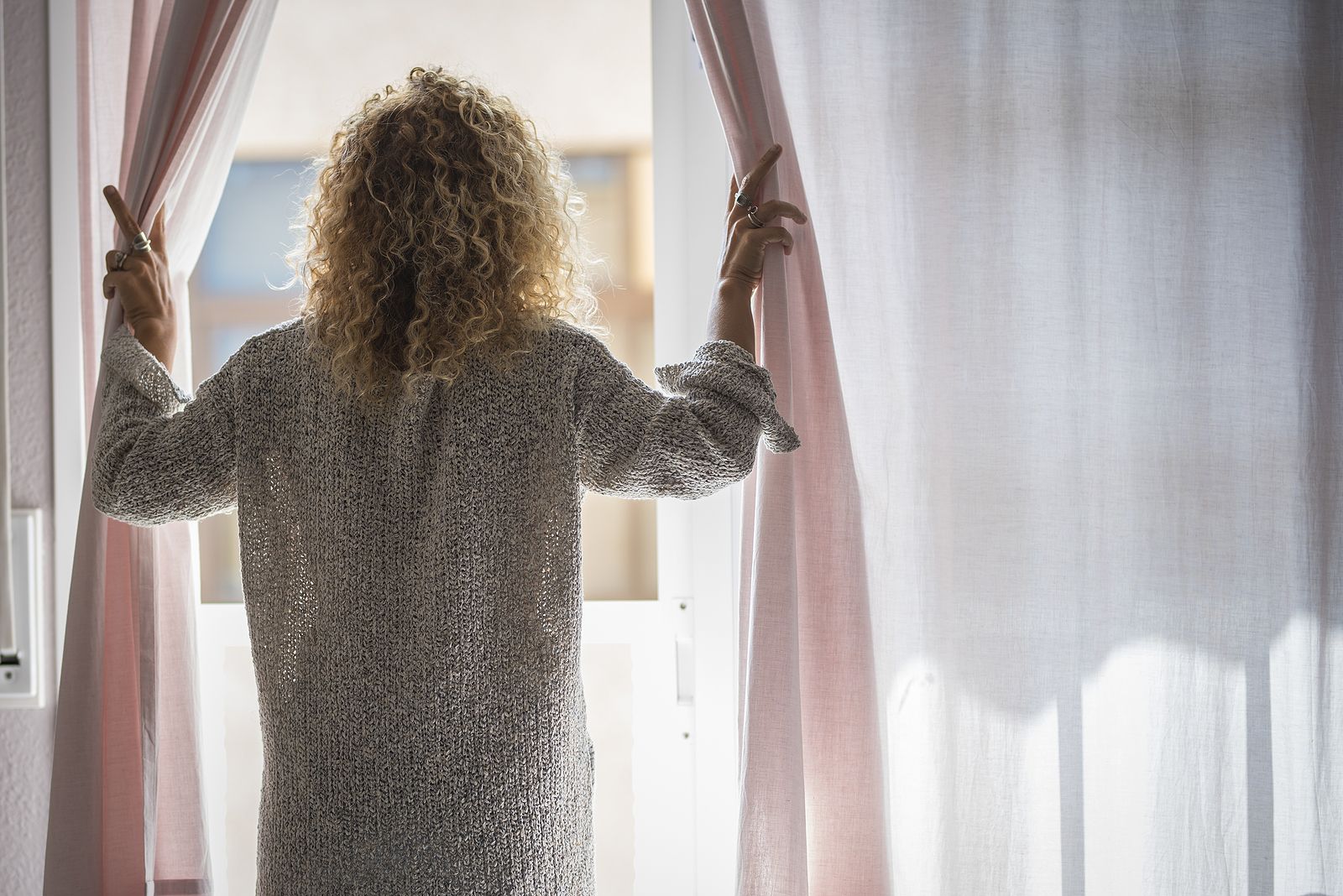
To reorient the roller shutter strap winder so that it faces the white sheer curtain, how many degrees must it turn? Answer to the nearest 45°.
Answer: approximately 45° to its left

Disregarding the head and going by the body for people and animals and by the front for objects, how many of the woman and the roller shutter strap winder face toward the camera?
1

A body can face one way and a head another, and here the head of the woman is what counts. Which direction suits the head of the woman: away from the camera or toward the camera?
away from the camera

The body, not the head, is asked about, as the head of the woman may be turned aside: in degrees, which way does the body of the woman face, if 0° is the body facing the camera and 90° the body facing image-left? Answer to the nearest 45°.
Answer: approximately 180°

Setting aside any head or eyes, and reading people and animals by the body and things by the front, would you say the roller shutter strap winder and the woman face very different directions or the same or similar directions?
very different directions

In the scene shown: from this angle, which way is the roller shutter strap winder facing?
toward the camera
